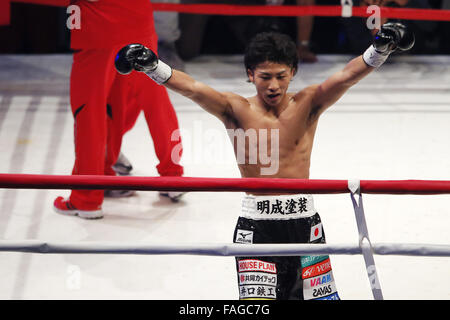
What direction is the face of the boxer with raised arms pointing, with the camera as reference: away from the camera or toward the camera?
toward the camera

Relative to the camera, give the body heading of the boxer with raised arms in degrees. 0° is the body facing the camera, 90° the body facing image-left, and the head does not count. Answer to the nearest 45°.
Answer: approximately 0°

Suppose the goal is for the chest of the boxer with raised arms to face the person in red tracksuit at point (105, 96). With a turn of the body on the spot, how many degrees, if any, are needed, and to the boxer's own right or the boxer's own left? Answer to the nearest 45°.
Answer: approximately 135° to the boxer's own right
